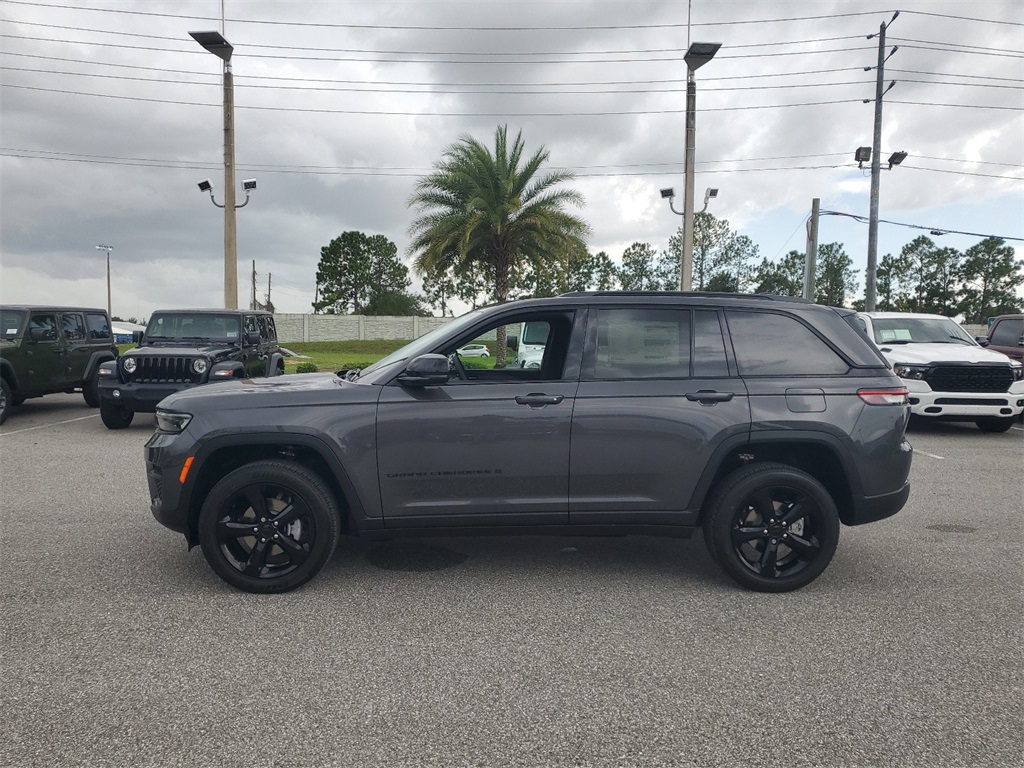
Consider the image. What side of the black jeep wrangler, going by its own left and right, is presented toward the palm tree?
back

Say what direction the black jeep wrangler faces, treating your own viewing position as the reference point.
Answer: facing the viewer and to the left of the viewer

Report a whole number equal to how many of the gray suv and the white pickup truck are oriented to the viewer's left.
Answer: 1

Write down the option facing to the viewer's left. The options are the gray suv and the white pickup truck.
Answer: the gray suv

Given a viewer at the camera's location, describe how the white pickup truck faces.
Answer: facing the viewer and to the right of the viewer

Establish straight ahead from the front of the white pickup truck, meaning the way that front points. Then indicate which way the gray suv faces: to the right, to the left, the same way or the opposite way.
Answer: to the right

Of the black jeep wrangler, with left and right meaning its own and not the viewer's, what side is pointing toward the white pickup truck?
left

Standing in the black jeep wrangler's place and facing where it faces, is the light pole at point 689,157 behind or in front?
behind

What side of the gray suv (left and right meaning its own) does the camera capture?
left

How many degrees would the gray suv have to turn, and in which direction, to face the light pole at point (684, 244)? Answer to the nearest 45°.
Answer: approximately 90° to its right
